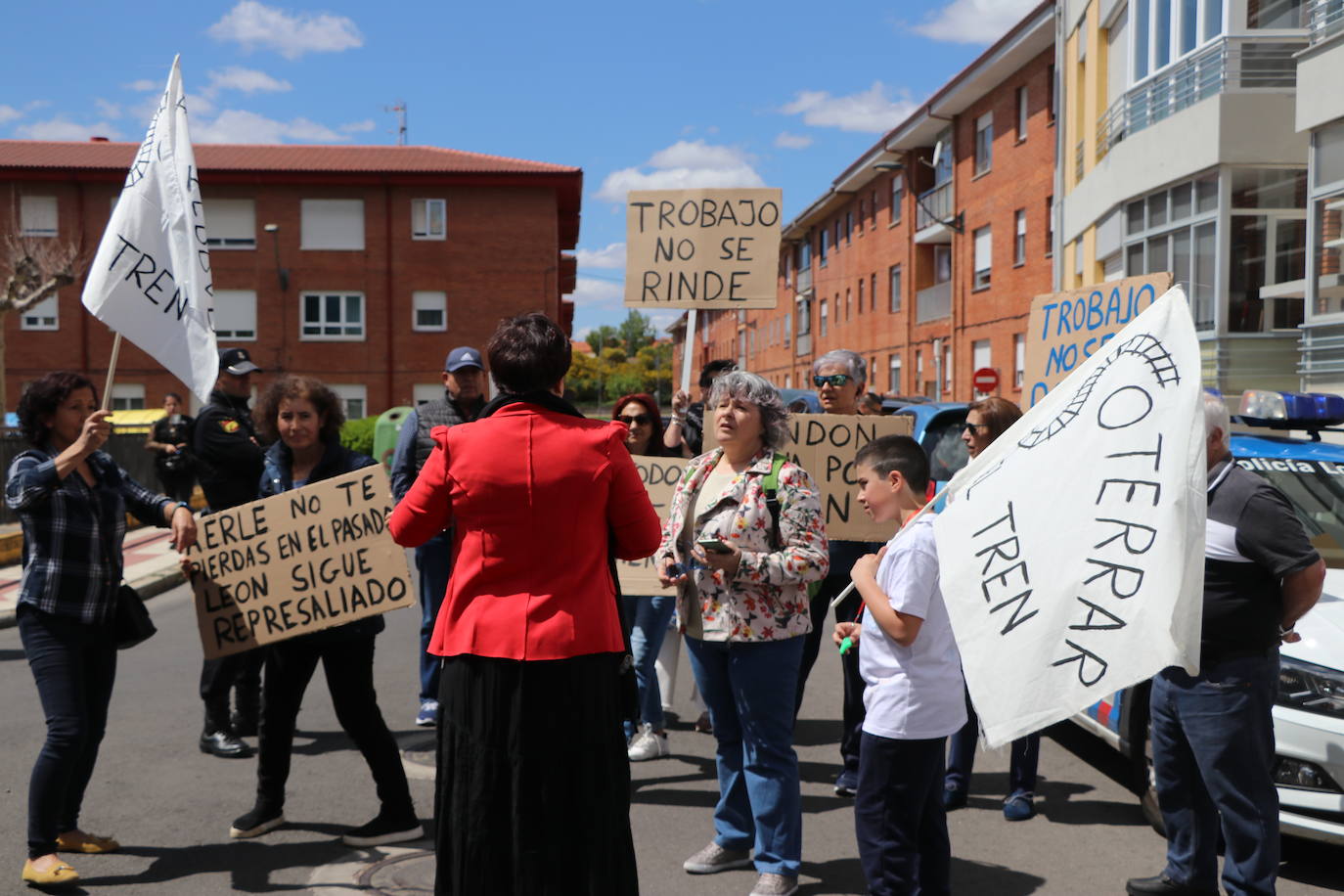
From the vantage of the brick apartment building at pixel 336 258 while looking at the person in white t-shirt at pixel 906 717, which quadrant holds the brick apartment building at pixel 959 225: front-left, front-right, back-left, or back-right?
front-left

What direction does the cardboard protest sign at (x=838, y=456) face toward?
toward the camera

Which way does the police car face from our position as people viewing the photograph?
facing the viewer and to the right of the viewer

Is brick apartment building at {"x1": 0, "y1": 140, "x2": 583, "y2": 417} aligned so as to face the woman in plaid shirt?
yes

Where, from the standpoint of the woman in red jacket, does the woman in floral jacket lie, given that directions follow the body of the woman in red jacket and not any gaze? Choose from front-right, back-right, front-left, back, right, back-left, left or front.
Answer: front-right

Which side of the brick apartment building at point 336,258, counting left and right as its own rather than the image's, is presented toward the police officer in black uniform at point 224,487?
front

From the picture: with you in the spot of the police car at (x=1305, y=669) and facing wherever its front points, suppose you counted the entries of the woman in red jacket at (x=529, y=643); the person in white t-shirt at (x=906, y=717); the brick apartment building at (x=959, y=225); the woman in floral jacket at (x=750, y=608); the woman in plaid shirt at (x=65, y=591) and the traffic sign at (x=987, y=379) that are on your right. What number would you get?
4

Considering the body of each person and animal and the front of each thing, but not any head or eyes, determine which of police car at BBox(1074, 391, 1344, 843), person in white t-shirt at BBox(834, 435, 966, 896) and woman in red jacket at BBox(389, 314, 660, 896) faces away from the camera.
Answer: the woman in red jacket

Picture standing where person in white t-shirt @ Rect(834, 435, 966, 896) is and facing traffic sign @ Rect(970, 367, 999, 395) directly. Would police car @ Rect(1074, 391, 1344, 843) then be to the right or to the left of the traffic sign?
right

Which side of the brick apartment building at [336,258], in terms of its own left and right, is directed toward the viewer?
front

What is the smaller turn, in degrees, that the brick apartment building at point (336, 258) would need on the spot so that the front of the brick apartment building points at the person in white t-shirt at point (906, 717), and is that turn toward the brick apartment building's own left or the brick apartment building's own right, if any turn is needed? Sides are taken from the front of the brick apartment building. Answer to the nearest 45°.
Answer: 0° — it already faces them

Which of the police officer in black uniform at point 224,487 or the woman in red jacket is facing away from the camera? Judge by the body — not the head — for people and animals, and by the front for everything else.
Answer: the woman in red jacket

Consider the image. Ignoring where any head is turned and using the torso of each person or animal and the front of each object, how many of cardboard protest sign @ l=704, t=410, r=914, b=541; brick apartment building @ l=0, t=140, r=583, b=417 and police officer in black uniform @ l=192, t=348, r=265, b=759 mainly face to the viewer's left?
0

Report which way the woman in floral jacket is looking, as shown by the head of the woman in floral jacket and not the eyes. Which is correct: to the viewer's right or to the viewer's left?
to the viewer's left
